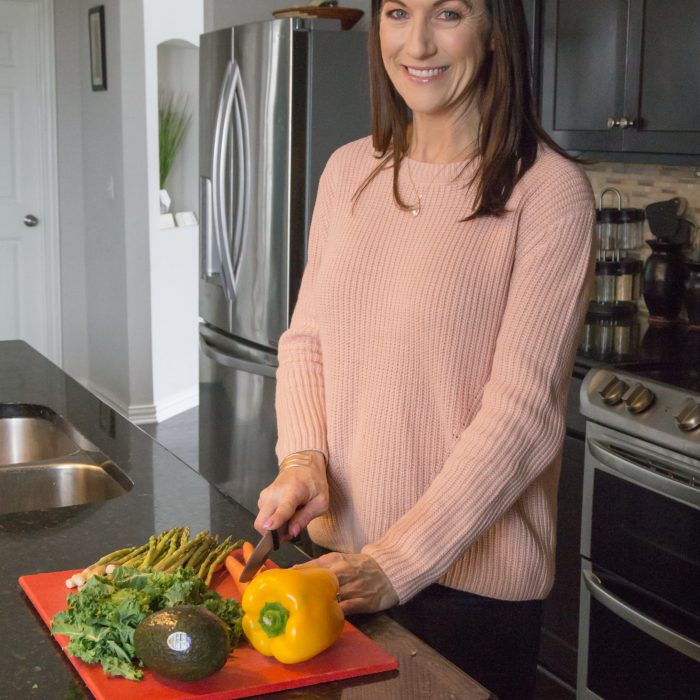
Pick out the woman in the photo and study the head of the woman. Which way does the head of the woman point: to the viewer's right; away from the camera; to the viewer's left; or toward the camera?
toward the camera

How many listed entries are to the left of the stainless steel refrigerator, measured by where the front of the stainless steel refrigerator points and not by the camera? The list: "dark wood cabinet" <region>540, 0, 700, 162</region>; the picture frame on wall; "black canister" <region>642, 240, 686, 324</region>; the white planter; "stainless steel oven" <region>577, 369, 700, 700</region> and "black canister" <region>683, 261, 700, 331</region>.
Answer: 4

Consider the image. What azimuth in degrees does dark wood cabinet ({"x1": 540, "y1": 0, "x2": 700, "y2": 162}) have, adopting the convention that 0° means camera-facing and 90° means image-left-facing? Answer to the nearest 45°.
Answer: approximately 45°

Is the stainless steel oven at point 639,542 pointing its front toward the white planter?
no

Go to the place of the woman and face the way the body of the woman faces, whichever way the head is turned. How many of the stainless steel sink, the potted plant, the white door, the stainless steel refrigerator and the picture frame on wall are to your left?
0

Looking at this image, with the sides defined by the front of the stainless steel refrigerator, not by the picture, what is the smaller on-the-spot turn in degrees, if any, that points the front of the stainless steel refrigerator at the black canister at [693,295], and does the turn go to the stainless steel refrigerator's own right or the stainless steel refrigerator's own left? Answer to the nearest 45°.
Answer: approximately 90° to the stainless steel refrigerator's own left

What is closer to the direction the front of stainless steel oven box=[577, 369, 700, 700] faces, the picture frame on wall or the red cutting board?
the red cutting board

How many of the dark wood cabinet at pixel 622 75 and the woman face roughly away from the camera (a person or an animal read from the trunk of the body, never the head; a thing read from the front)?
0

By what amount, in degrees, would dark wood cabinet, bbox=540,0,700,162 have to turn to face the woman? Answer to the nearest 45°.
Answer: approximately 45° to its left

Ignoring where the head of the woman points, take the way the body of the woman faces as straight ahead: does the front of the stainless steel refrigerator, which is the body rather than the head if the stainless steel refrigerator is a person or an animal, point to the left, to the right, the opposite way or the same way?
the same way

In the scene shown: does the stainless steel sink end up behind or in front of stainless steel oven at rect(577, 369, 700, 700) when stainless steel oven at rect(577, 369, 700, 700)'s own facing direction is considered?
in front

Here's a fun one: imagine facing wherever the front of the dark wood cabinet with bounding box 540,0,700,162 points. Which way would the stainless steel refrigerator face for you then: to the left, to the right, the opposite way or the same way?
the same way

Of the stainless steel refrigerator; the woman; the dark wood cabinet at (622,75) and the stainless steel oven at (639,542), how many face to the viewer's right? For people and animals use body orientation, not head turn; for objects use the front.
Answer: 0

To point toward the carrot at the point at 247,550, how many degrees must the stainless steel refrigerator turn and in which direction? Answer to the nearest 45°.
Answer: approximately 45° to its left

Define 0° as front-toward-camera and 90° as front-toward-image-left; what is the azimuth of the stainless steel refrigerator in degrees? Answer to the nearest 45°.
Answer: approximately 45°

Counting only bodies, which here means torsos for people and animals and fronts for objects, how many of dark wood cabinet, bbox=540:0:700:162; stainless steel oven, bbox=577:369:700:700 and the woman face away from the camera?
0

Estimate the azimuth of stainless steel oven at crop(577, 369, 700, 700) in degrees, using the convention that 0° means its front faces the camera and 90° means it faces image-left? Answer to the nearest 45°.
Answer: approximately 45°

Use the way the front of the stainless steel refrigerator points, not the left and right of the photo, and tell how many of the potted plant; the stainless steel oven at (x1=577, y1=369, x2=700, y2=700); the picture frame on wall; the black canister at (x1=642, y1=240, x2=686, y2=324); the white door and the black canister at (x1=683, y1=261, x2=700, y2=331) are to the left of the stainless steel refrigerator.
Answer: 3

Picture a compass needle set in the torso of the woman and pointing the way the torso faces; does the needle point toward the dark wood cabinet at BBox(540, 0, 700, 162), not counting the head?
no
